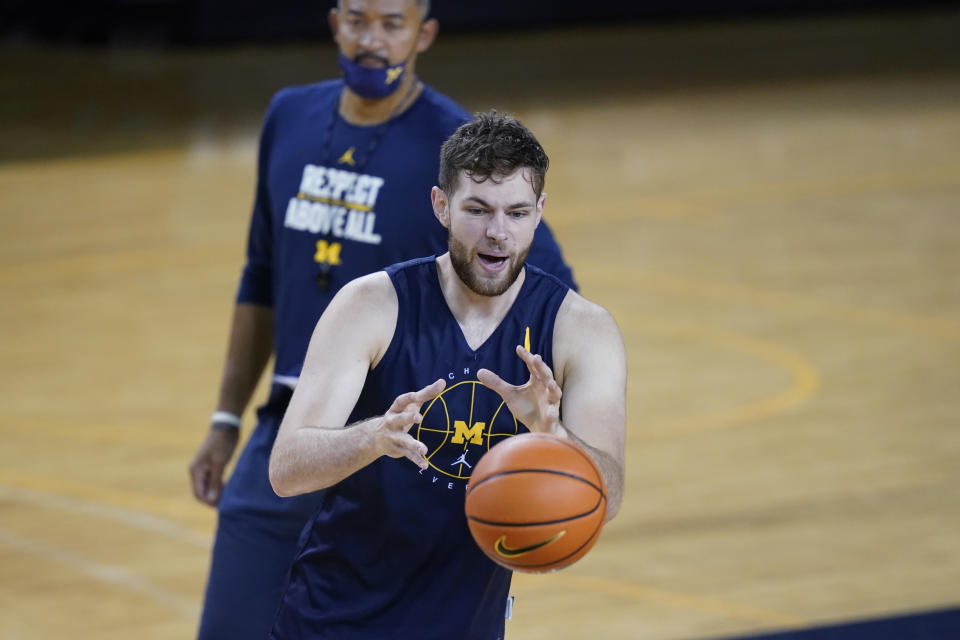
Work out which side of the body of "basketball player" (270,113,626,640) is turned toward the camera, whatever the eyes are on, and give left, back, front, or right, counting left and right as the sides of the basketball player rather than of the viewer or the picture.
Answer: front

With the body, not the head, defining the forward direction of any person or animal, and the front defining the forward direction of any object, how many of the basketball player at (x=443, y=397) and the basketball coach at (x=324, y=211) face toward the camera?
2

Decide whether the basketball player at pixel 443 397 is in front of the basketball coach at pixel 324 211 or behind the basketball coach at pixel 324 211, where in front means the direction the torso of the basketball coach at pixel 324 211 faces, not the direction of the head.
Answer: in front

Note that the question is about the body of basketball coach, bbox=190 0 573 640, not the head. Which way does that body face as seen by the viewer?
toward the camera

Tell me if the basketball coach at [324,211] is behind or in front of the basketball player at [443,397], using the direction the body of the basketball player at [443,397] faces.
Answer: behind

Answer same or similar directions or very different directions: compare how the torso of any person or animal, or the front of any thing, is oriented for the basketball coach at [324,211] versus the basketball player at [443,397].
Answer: same or similar directions
